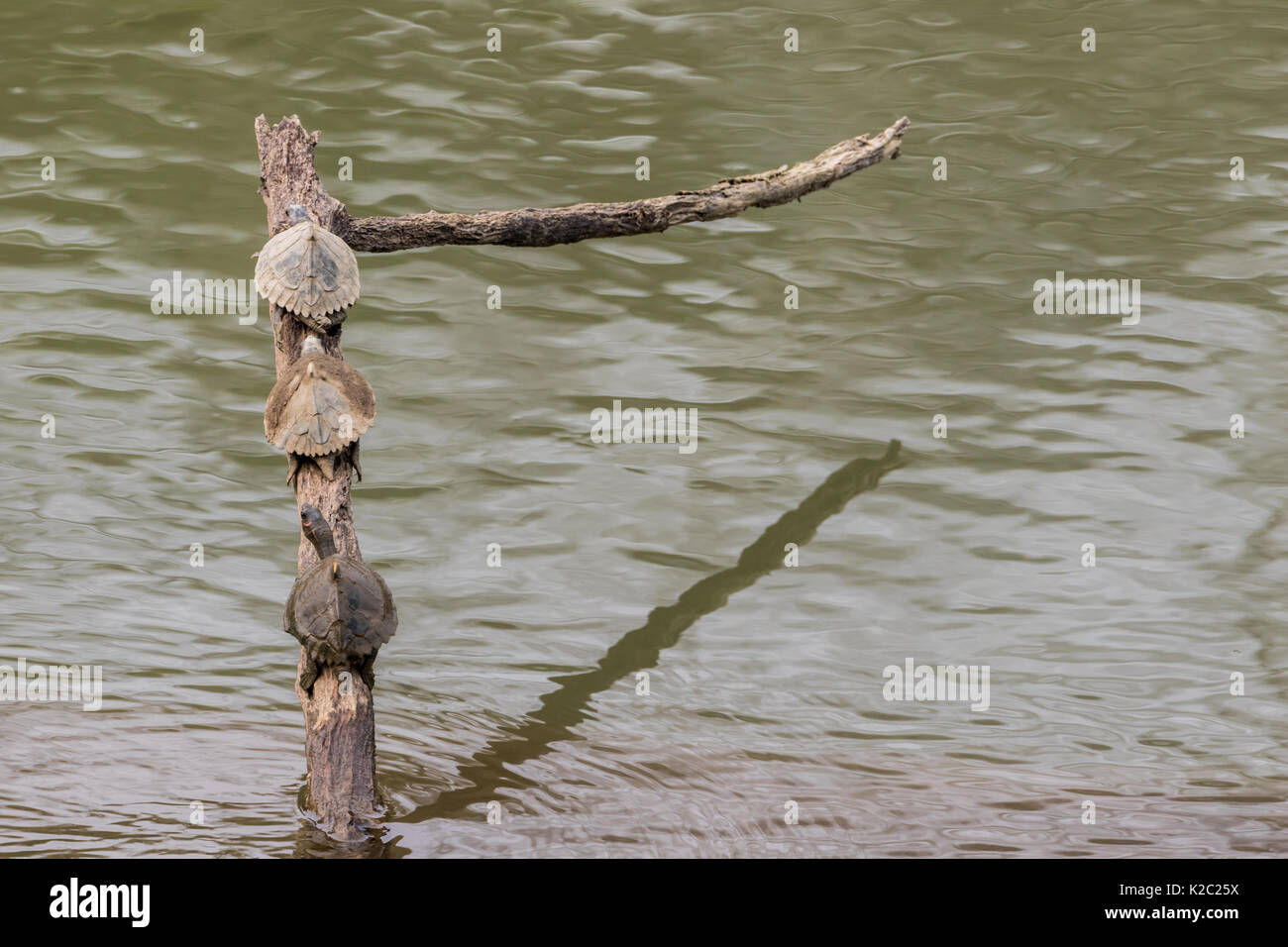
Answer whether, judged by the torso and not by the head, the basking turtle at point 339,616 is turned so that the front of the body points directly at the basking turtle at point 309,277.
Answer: yes

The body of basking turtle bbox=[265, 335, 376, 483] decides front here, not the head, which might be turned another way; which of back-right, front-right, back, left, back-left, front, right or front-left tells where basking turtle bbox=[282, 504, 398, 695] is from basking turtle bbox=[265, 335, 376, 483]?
back

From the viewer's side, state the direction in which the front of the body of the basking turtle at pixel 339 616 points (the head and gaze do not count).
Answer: away from the camera

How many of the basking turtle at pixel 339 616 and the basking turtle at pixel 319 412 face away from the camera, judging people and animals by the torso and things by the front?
2

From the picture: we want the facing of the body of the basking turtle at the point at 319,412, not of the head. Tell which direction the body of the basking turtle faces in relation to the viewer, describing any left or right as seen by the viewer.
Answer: facing away from the viewer

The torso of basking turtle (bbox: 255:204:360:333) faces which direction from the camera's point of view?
away from the camera
